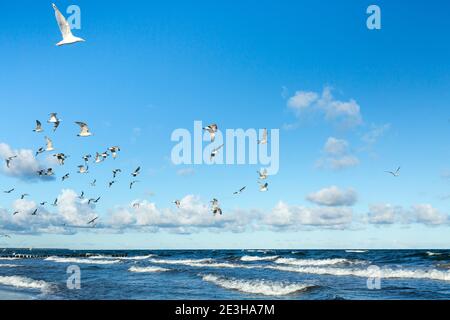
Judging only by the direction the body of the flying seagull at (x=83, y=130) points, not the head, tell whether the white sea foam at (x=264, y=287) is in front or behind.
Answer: in front

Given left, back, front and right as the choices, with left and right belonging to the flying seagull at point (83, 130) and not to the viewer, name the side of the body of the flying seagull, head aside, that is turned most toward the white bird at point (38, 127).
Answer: back

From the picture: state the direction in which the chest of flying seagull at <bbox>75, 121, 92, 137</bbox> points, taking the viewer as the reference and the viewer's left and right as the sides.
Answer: facing to the right of the viewer

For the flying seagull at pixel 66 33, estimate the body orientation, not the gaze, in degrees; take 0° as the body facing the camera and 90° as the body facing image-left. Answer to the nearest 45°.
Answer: approximately 270°

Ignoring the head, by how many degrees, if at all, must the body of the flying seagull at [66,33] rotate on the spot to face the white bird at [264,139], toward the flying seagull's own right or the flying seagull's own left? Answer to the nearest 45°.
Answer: approximately 45° to the flying seagull's own left

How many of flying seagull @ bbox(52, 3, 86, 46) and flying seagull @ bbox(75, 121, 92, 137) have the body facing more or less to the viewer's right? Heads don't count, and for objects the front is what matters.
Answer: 2
